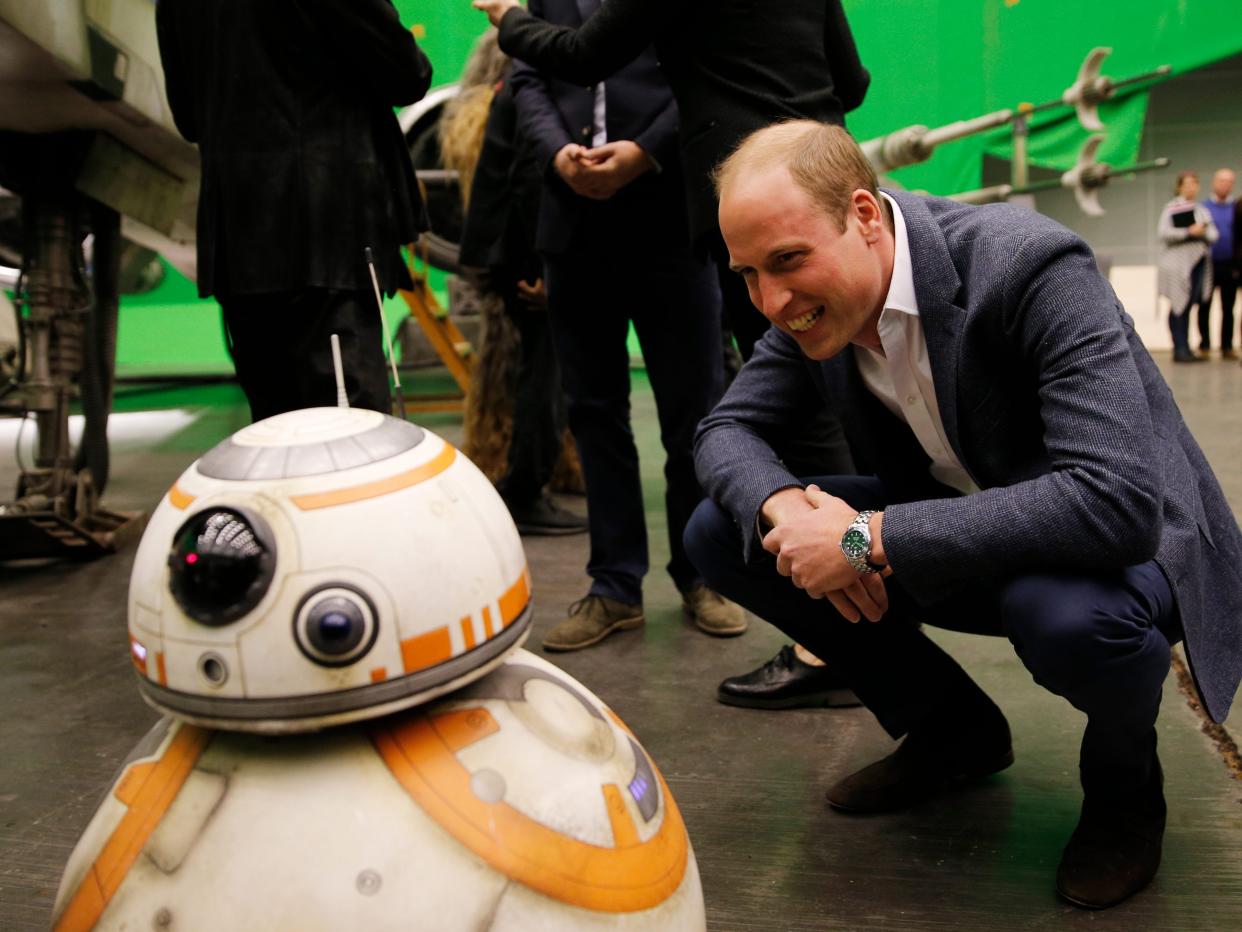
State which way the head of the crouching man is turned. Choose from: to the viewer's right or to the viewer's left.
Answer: to the viewer's left

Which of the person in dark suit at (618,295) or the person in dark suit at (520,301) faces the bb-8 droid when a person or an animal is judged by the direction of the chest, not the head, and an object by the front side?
the person in dark suit at (618,295)

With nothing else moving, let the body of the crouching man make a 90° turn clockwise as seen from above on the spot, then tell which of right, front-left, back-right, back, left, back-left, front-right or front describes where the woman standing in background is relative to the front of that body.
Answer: front-right

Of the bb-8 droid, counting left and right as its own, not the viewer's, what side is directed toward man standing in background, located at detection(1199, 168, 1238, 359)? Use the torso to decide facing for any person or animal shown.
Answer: back

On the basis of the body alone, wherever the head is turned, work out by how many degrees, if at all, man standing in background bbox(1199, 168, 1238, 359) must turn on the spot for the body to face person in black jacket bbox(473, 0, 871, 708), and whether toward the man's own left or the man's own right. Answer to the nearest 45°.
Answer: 0° — they already face them

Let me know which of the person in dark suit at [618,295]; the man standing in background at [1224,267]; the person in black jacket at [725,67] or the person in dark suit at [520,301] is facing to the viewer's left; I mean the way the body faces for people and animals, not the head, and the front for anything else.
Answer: the person in black jacket

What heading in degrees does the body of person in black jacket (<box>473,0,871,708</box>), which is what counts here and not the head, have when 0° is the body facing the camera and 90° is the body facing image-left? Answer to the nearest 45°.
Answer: approximately 90°

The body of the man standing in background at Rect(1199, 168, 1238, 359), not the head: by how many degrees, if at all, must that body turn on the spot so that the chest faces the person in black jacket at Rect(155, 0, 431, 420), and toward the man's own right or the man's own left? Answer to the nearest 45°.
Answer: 0° — they already face them
